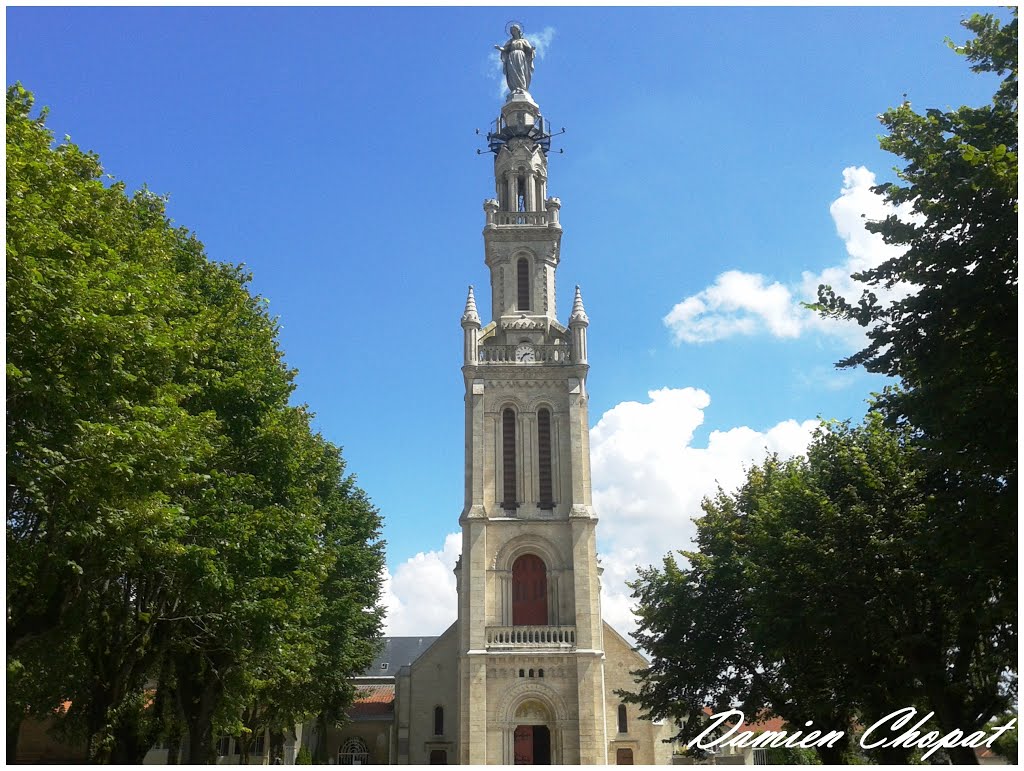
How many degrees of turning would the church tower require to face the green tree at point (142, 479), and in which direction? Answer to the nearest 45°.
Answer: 0° — it already faces it

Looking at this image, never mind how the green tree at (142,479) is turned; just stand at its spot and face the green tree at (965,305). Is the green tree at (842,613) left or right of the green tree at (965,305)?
left

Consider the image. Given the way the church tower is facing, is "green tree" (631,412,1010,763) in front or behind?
in front

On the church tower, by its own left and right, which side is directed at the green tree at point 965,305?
front

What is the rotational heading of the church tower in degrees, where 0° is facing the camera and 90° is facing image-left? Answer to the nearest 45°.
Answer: approximately 0°
